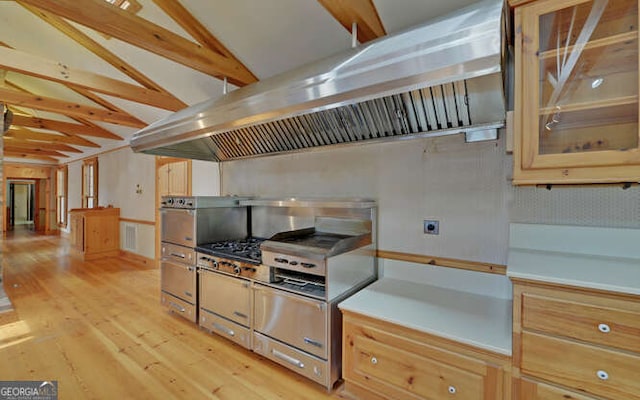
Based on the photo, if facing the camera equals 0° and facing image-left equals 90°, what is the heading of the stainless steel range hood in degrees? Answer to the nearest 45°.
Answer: approximately 45°

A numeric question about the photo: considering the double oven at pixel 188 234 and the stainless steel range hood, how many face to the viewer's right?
0

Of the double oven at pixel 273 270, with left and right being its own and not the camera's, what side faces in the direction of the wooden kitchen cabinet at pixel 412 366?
left

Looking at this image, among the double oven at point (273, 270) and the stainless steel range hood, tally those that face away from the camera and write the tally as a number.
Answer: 0

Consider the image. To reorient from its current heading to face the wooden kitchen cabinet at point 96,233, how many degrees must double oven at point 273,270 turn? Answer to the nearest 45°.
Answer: approximately 90° to its right

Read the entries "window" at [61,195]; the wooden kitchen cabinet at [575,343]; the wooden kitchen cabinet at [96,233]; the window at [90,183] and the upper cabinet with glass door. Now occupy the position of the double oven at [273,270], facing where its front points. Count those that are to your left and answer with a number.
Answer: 2

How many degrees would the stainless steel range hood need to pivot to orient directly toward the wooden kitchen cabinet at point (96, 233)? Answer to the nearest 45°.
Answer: approximately 90° to its right

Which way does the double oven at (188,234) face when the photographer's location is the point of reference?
facing the viewer and to the left of the viewer

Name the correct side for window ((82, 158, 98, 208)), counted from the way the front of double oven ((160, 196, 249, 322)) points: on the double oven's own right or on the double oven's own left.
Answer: on the double oven's own right
